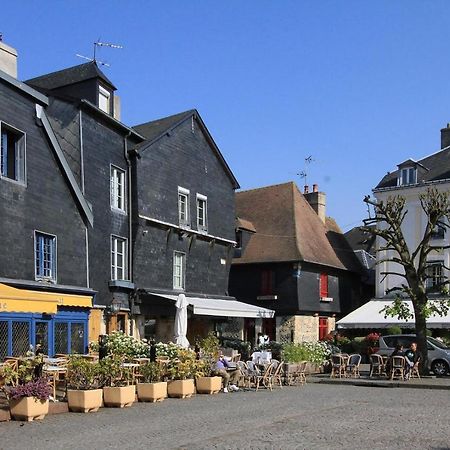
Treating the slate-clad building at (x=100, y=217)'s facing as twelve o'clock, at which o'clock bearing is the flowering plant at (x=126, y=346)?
The flowering plant is roughly at 1 o'clock from the slate-clad building.

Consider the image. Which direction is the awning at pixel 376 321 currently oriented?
toward the camera

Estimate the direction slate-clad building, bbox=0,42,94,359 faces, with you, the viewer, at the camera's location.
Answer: facing the viewer and to the right of the viewer

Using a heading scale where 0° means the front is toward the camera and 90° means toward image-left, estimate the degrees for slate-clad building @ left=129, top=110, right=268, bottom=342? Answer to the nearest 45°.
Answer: approximately 315°

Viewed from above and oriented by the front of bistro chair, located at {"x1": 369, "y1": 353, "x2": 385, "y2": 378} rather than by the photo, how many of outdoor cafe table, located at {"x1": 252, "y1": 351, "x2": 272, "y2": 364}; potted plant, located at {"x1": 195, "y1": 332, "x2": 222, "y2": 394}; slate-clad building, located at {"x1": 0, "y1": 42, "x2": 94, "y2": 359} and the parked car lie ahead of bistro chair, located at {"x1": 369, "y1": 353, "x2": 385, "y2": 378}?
1

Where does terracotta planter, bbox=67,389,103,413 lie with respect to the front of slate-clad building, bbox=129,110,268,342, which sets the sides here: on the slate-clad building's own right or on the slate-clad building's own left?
on the slate-clad building's own right

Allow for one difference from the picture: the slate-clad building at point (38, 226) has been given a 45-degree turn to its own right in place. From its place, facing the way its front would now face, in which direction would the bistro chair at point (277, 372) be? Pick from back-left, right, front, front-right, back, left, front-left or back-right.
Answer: left
